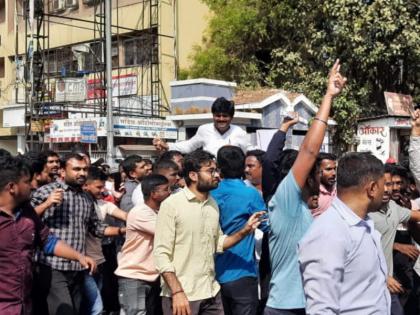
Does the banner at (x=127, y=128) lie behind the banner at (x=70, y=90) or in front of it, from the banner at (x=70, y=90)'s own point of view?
in front

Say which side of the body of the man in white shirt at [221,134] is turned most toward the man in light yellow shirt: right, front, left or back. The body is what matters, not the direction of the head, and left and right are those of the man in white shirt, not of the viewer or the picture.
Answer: front

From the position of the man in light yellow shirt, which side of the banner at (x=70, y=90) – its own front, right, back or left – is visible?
front

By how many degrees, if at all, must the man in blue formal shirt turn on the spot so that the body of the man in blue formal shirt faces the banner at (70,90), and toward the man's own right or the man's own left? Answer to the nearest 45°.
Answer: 0° — they already face it

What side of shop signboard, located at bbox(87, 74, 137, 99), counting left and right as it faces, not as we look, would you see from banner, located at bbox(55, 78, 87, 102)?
right

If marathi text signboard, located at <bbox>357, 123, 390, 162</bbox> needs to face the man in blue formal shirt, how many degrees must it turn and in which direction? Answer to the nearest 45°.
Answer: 0° — it already faces them

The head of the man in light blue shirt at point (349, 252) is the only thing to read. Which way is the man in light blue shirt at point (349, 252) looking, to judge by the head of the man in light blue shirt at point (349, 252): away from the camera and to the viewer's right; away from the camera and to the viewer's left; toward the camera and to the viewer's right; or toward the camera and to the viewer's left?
away from the camera and to the viewer's right

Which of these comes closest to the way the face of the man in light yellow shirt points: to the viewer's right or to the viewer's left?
to the viewer's right

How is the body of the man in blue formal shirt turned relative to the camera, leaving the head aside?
away from the camera

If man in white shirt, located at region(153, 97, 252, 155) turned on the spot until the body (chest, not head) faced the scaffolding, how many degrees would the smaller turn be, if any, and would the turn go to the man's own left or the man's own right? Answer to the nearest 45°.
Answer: approximately 180°
